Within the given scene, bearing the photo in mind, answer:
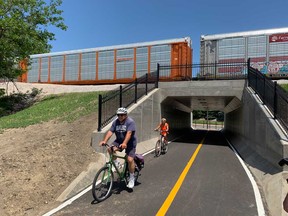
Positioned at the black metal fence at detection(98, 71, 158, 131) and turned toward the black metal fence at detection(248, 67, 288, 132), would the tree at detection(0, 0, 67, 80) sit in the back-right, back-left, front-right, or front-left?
back-left

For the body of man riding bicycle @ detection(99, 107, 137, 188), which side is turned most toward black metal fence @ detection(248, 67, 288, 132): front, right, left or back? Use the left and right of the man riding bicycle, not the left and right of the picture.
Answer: back

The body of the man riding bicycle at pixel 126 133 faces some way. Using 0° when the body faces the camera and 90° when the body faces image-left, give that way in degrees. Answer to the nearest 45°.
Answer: approximately 45°

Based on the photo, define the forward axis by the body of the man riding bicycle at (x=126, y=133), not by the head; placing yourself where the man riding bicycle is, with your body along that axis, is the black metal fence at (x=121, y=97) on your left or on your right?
on your right

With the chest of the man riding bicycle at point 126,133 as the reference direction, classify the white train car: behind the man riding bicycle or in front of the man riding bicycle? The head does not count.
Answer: behind

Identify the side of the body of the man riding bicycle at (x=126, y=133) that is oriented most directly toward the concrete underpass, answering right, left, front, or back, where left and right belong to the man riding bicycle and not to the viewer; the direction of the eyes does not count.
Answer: back

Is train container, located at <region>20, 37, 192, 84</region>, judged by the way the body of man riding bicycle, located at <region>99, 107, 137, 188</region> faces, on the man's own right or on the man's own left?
on the man's own right
